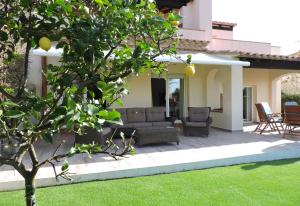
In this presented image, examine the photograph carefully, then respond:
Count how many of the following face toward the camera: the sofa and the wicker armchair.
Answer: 2

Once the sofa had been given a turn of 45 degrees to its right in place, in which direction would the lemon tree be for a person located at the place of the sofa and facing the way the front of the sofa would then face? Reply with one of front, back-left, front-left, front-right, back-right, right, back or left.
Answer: front-left

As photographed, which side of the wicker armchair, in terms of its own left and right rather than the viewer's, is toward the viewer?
front

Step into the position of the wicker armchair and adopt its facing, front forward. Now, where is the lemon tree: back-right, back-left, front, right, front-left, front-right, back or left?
front

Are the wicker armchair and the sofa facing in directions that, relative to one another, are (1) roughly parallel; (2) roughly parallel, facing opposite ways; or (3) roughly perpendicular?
roughly parallel

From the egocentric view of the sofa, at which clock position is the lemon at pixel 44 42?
The lemon is roughly at 12 o'clock from the sofa.

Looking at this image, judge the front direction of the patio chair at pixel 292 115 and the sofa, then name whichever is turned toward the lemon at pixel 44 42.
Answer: the sofa

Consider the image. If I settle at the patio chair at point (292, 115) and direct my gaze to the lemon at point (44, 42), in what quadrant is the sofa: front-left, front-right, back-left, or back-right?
front-right

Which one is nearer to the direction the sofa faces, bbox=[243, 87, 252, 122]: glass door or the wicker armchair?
the wicker armchair

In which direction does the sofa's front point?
toward the camera
